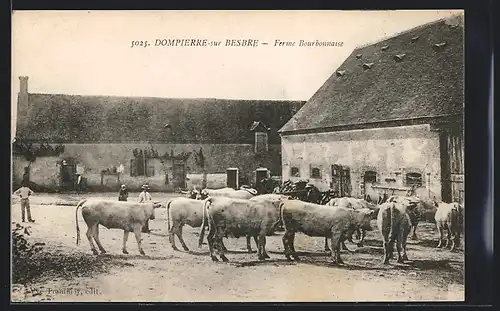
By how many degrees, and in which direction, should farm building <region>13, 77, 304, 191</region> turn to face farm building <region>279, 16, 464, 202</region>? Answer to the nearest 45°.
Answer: approximately 90° to its left

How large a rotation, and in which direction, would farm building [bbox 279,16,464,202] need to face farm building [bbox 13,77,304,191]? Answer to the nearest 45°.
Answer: approximately 45° to its right

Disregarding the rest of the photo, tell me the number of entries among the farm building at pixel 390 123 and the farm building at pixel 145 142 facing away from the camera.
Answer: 0

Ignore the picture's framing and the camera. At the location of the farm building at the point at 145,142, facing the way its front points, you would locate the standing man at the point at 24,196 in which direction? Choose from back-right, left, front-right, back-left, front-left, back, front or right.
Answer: front

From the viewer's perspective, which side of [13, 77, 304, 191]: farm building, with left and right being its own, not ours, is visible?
front

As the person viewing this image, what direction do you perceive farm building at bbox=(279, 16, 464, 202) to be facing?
facing the viewer and to the left of the viewer

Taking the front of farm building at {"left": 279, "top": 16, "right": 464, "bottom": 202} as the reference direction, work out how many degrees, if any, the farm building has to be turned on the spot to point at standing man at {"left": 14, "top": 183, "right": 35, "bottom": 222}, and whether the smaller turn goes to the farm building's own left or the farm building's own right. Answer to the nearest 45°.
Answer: approximately 45° to the farm building's own right
